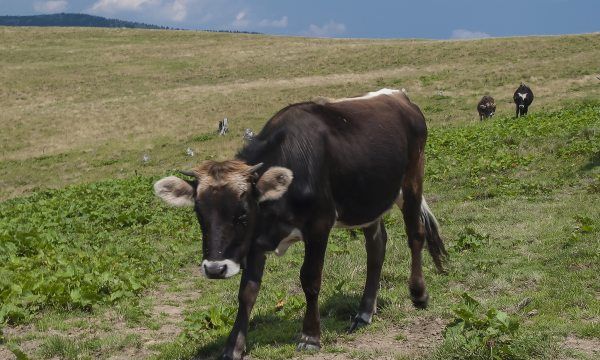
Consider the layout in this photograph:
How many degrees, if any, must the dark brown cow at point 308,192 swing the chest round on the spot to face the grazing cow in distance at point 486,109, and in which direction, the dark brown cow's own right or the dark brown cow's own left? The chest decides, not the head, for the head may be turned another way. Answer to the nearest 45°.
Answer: approximately 135° to the dark brown cow's own right

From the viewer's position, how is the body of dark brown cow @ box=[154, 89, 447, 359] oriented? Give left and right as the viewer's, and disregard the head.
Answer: facing the viewer and to the left of the viewer

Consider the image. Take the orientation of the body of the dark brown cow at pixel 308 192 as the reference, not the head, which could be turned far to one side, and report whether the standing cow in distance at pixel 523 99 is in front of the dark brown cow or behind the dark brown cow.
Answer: behind

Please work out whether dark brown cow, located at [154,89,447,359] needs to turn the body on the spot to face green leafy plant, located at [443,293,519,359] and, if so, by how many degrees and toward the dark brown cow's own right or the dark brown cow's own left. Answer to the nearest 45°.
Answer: approximately 90° to the dark brown cow's own left
